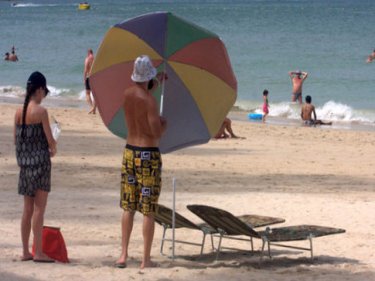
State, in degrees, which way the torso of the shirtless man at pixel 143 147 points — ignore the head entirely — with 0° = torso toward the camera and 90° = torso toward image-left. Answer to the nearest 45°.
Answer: approximately 225°

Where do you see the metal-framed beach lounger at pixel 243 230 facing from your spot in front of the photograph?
facing to the right of the viewer

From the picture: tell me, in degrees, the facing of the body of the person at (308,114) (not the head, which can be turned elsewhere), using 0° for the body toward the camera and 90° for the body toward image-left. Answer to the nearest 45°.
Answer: approximately 225°

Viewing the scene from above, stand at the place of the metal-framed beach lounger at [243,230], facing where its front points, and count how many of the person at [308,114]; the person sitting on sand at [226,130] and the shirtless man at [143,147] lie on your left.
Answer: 2

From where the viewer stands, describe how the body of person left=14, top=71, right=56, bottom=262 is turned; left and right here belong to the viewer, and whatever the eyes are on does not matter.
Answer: facing away from the viewer and to the right of the viewer

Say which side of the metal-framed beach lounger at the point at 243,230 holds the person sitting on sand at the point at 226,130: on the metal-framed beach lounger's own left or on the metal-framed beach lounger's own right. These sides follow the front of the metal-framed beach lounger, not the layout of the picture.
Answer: on the metal-framed beach lounger's own left

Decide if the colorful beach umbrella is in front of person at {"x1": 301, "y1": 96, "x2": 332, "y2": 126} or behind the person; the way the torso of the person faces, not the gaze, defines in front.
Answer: behind

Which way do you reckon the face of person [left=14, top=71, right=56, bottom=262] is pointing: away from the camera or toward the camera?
away from the camera
